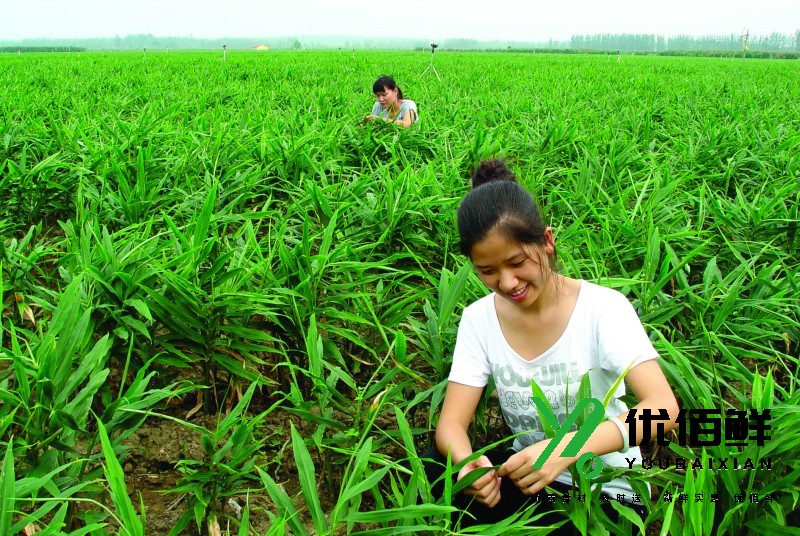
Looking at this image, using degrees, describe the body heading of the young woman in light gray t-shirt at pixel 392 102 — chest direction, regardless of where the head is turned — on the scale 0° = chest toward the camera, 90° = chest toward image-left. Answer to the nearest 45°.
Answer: approximately 45°

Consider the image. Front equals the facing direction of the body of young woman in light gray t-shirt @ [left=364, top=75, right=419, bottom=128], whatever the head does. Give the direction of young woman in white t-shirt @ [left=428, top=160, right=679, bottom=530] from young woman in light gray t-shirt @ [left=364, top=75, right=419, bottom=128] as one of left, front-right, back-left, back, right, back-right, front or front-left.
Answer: front-left
